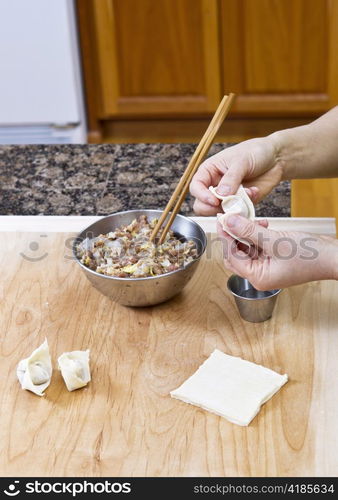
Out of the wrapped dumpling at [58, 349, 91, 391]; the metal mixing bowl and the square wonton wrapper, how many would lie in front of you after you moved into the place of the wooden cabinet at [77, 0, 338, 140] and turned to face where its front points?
3

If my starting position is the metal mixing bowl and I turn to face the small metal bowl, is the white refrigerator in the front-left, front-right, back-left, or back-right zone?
back-left

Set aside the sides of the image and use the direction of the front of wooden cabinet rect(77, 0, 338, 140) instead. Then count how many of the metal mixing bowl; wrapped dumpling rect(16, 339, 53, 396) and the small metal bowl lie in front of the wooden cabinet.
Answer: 3

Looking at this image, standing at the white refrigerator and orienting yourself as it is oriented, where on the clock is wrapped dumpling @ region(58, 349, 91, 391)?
The wrapped dumpling is roughly at 12 o'clock from the white refrigerator.

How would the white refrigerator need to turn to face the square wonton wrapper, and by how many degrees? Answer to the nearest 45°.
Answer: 0° — it already faces it

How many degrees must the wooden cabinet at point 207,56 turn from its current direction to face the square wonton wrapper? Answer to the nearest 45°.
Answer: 0° — it already faces it

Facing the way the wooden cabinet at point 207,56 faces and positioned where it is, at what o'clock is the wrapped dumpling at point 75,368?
The wrapped dumpling is roughly at 12 o'clock from the wooden cabinet.

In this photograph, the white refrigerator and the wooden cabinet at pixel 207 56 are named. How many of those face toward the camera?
2

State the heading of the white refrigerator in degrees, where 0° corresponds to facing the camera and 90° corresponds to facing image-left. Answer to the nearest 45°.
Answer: approximately 0°
